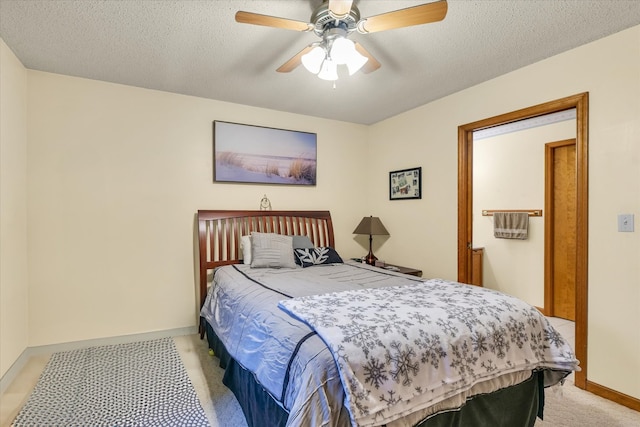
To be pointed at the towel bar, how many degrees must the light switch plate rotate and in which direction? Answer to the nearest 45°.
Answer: approximately 135° to its right

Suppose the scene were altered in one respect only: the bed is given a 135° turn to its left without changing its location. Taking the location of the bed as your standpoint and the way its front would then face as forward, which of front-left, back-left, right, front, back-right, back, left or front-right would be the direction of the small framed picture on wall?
front

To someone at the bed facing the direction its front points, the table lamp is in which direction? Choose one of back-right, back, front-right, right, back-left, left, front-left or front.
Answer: back-left

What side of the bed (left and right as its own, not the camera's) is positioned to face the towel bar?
left

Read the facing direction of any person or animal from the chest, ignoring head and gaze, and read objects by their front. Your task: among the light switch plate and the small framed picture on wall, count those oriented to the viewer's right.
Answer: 0

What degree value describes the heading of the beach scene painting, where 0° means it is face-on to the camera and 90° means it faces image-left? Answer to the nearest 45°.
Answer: approximately 315°

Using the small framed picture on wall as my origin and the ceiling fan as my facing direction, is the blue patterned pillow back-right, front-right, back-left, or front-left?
front-right

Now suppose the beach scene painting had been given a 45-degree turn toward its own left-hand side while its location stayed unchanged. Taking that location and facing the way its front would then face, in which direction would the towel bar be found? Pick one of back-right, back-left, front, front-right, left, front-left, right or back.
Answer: front

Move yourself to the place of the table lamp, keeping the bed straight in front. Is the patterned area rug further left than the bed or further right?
right

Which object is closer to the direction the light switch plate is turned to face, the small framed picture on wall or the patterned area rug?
the patterned area rug

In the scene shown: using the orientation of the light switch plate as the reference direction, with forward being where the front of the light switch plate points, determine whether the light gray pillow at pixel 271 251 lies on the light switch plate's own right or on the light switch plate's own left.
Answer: on the light switch plate's own right

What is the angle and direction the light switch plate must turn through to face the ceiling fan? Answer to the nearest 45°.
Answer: approximately 45° to its right

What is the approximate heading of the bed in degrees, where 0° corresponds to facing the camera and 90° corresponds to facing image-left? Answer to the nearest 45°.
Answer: approximately 315°

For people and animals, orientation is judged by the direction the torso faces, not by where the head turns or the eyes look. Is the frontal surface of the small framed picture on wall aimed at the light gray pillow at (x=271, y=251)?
yes
